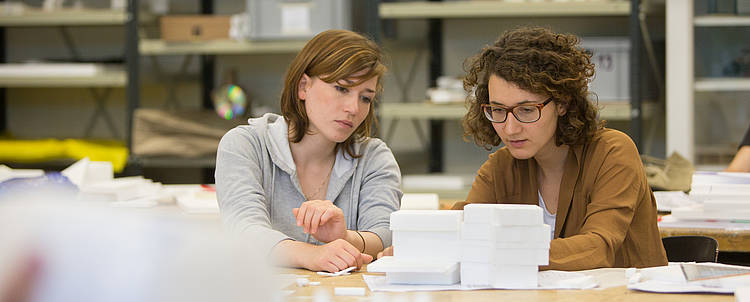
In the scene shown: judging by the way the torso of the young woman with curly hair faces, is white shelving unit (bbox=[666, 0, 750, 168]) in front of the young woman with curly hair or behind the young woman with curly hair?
behind

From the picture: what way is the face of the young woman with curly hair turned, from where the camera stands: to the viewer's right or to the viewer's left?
to the viewer's left

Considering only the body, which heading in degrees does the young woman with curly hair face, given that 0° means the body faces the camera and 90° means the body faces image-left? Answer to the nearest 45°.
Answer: approximately 45°

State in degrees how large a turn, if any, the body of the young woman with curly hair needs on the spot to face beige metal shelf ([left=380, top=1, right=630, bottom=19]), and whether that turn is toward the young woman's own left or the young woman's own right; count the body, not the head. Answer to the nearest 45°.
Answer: approximately 135° to the young woman's own right
